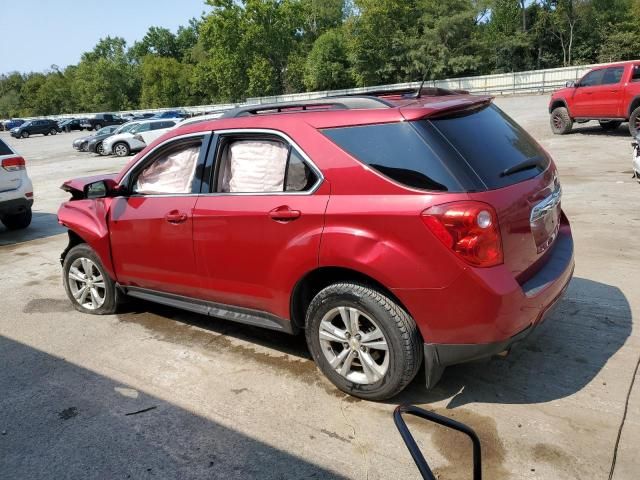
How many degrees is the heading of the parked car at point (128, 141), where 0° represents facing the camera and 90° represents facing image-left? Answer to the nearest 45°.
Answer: approximately 45°

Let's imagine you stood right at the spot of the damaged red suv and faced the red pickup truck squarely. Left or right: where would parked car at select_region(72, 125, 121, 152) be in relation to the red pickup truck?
left

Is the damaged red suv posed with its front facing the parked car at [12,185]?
yes

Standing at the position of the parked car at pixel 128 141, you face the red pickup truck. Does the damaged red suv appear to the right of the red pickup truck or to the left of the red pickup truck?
right

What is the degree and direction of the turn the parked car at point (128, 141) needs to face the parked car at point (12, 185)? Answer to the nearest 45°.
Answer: approximately 45° to its left

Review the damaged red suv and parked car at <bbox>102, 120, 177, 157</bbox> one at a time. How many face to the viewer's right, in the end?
0

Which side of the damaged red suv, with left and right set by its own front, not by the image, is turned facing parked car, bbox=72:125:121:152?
front

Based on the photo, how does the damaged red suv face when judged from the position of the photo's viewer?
facing away from the viewer and to the left of the viewer

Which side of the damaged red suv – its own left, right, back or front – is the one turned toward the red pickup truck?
right

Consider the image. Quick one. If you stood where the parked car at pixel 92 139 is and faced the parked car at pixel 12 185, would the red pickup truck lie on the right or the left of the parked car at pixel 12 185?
left

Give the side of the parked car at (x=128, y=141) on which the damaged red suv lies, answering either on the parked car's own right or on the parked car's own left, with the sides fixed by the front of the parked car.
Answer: on the parked car's own left
